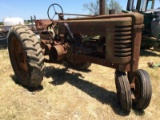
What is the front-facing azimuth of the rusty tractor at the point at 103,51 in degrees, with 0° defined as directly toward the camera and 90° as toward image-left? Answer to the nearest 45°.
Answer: approximately 315°
